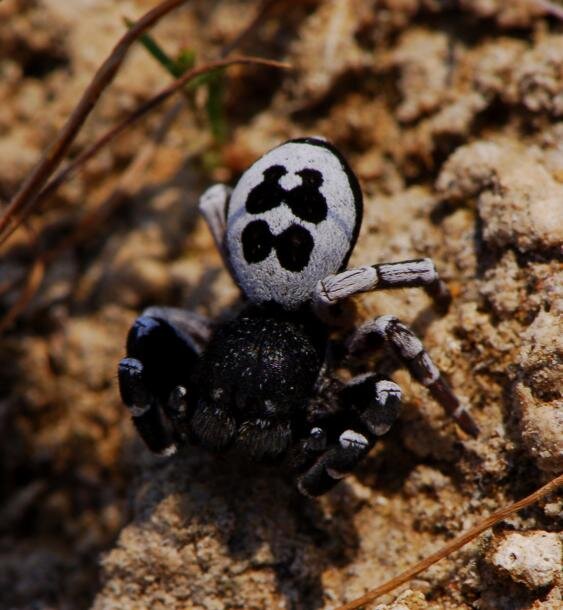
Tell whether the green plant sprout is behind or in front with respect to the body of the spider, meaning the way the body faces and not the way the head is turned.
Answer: behind

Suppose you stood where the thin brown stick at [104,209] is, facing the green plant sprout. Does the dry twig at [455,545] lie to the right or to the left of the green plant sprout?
right

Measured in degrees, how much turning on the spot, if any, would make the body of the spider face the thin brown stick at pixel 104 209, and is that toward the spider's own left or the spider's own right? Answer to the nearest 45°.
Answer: approximately 180°
